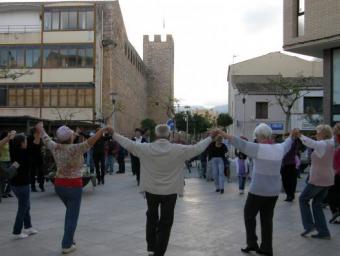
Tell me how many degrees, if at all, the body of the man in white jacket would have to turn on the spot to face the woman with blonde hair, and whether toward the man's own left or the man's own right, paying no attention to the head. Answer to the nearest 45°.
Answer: approximately 45° to the man's own right

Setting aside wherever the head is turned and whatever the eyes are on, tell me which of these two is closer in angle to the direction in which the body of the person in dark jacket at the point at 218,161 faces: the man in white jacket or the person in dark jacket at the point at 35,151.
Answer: the man in white jacket

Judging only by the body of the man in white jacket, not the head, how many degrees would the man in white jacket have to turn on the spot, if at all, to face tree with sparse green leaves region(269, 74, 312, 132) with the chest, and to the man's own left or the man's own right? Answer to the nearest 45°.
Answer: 0° — they already face it

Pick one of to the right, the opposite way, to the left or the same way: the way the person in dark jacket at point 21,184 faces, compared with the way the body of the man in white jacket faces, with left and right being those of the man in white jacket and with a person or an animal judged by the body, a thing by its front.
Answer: to the right

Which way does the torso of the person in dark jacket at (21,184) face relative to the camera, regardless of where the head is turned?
to the viewer's right

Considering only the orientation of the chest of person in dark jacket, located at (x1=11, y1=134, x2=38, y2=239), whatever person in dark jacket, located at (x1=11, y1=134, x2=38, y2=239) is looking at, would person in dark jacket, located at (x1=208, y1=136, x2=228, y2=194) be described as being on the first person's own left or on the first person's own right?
on the first person's own left

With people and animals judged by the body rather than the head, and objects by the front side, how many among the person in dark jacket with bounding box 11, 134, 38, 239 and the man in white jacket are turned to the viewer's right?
1

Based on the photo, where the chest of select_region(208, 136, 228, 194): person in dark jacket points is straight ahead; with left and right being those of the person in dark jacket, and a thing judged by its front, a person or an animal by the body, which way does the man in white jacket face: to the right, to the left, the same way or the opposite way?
the opposite way

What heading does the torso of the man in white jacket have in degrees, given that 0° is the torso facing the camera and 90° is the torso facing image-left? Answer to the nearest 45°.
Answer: approximately 180°

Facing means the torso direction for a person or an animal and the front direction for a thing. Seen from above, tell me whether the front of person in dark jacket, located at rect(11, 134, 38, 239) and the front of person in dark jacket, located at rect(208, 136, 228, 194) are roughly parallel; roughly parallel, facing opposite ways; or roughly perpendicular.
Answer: roughly perpendicular
